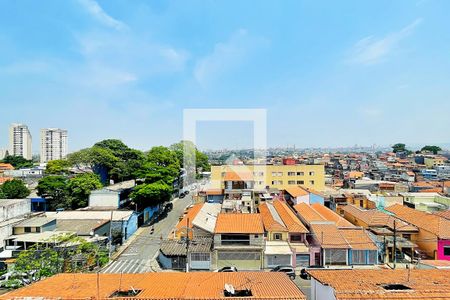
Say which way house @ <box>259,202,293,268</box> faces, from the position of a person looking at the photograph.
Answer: facing the viewer

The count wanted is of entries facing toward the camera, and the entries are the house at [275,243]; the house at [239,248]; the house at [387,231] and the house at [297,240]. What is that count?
4

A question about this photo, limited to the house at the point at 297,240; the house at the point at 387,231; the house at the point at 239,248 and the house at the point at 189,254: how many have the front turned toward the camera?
4

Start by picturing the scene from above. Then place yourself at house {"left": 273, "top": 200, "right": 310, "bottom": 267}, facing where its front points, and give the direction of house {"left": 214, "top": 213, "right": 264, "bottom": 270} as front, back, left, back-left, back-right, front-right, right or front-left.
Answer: front-right

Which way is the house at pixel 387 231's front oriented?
toward the camera

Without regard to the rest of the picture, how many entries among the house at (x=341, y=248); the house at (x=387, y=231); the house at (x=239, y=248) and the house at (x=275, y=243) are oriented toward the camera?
4

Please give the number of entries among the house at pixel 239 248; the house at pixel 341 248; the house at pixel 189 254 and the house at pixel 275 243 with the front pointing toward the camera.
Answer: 4

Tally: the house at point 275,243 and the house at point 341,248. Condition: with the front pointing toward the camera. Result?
2

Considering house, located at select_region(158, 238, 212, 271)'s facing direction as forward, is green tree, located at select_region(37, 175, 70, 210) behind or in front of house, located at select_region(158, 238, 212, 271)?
behind

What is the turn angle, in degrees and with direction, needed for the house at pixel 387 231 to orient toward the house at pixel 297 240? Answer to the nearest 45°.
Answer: approximately 45° to its right

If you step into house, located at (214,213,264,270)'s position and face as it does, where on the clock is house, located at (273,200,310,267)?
house, located at (273,200,310,267) is roughly at 8 o'clock from house, located at (214,213,264,270).

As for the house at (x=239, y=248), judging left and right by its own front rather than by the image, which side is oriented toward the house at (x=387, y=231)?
left

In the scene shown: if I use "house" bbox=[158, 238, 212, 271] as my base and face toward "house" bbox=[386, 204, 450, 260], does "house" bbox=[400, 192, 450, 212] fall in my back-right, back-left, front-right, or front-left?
front-left

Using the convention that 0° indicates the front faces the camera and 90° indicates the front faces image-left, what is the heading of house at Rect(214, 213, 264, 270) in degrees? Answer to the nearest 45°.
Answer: approximately 0°

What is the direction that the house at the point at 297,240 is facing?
toward the camera

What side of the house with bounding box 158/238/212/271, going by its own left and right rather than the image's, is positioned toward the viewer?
front

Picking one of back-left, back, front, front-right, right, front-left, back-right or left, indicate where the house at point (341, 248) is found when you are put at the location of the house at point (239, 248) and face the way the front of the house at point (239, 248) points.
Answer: left
